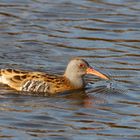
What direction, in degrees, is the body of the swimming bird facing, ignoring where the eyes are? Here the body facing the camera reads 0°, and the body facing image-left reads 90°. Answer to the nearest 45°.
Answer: approximately 270°
